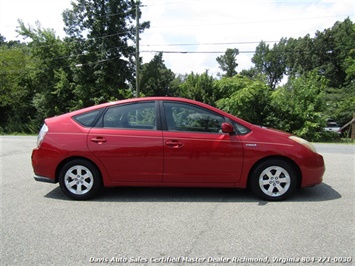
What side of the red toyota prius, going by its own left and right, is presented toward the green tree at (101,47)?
left

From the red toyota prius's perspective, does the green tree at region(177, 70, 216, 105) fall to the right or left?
on its left

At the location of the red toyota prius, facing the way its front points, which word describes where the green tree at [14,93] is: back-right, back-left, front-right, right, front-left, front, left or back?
back-left

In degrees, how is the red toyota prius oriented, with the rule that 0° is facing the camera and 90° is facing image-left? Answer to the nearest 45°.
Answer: approximately 270°

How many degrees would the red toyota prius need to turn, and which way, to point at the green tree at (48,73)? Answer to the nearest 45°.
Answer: approximately 135° to its left

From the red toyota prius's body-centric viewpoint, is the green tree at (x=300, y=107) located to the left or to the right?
on its left

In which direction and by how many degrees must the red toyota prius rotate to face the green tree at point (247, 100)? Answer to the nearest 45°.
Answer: approximately 90° to its left
